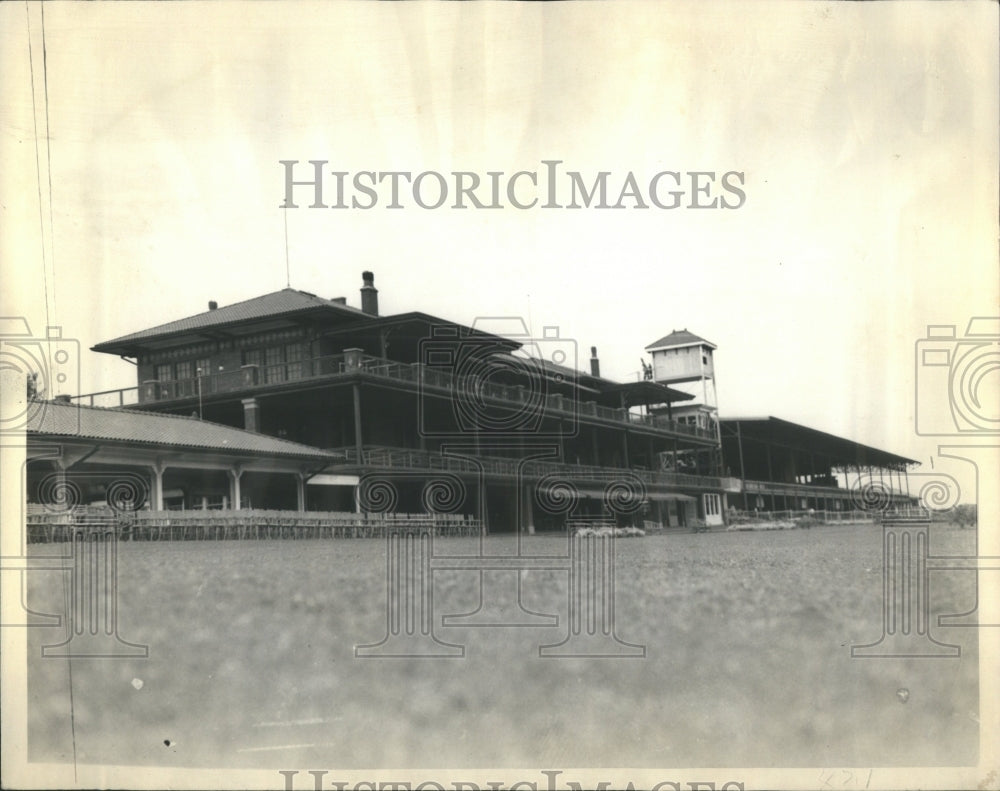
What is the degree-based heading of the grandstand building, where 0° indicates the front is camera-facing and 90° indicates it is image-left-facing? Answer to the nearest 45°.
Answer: approximately 315°
